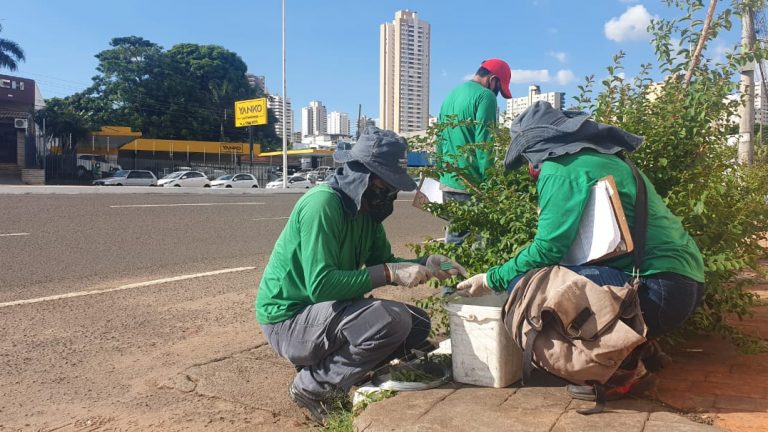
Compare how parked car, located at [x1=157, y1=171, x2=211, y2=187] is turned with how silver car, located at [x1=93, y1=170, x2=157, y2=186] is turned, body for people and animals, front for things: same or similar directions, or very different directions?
same or similar directions

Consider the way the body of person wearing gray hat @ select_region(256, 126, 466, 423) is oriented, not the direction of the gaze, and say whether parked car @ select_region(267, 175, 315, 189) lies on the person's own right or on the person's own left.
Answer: on the person's own left

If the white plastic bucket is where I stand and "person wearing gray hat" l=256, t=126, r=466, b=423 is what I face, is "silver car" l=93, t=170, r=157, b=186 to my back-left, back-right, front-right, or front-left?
front-right

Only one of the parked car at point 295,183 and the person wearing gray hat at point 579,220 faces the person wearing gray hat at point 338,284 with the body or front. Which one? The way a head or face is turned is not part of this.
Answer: the person wearing gray hat at point 579,220

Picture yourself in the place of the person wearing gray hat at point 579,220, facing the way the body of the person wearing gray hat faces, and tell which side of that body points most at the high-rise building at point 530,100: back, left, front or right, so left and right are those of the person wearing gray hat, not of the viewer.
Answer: right

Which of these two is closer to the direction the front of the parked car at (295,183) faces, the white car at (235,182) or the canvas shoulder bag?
the white car

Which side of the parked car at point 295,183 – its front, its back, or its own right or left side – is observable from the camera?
left

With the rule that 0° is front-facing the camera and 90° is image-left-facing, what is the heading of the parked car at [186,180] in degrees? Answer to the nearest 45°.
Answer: approximately 45°

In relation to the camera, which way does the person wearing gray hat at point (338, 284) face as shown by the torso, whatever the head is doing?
to the viewer's right

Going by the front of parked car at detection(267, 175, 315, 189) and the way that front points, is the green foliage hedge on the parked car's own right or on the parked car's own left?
on the parked car's own left

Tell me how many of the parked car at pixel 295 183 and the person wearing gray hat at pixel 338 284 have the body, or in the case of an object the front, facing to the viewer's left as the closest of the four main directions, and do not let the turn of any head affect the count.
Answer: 1

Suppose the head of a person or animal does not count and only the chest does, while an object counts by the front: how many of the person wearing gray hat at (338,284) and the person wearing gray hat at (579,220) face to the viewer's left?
1

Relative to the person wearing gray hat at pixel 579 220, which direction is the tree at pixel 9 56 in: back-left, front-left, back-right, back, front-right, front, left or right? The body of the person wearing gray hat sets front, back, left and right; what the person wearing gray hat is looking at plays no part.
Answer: front-right
